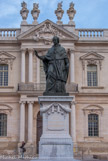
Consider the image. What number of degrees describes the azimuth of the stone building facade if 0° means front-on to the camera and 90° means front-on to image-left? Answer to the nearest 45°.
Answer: approximately 0°

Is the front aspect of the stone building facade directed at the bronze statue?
yes

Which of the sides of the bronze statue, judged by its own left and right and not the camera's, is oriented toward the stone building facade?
back

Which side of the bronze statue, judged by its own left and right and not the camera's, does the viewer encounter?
front

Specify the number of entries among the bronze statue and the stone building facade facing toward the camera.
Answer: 2
